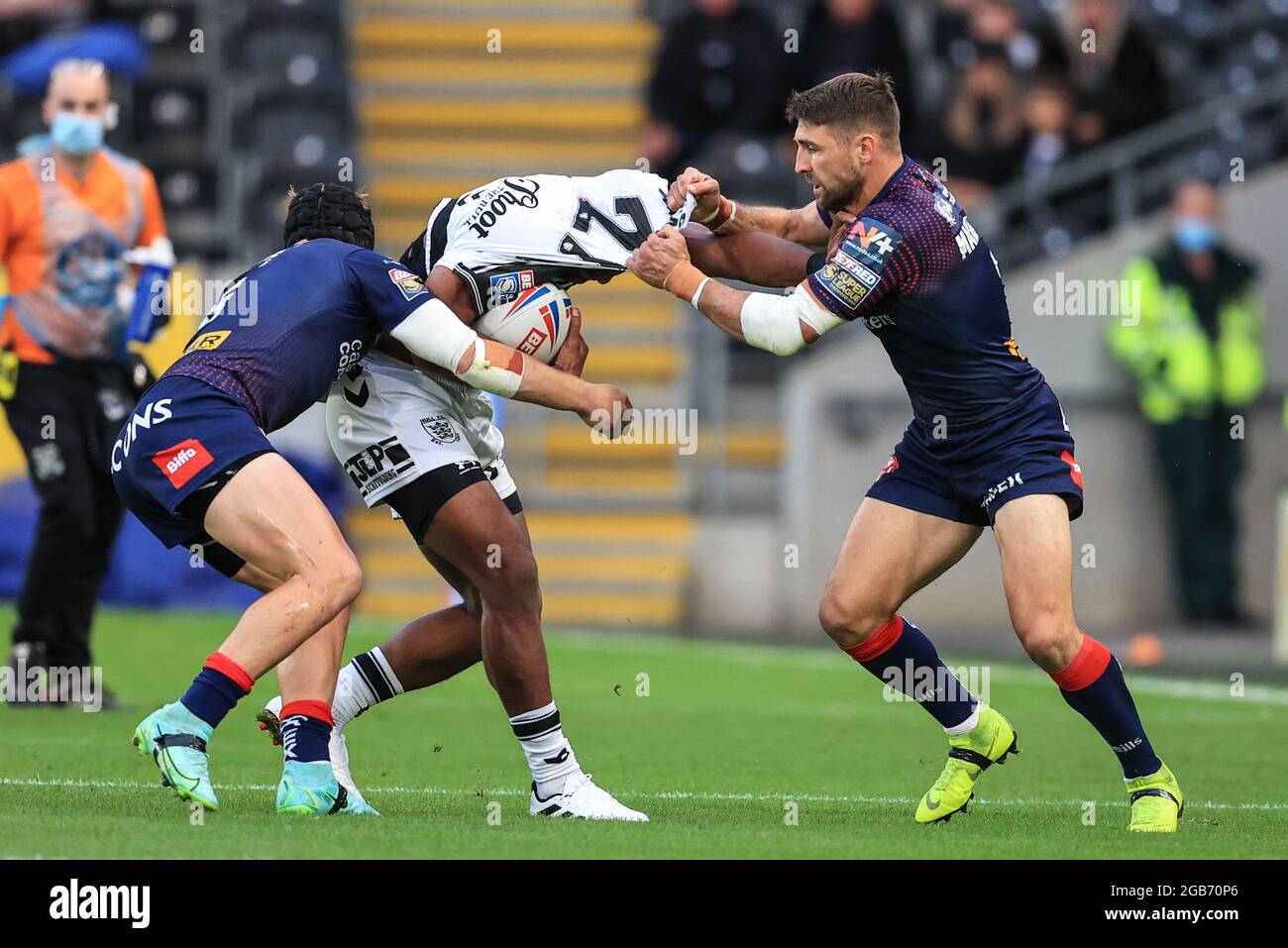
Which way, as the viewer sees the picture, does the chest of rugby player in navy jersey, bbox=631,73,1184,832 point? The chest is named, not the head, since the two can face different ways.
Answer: to the viewer's left

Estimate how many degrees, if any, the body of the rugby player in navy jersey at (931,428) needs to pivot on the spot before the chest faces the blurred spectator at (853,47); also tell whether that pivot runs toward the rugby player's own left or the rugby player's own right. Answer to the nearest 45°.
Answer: approximately 90° to the rugby player's own right

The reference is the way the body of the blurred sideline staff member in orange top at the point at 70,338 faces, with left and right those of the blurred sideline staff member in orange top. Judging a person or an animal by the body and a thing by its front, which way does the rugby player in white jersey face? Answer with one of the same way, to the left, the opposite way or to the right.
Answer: to the left

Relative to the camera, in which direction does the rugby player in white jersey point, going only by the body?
to the viewer's right

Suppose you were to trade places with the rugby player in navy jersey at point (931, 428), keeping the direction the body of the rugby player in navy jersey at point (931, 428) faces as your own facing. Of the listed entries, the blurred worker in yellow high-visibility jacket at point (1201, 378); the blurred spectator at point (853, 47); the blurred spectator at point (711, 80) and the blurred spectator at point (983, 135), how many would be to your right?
4

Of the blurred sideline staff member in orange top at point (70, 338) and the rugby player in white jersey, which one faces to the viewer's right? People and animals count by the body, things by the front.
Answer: the rugby player in white jersey

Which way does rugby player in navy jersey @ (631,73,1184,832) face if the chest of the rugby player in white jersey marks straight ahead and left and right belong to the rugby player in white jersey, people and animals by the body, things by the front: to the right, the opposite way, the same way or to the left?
the opposite way

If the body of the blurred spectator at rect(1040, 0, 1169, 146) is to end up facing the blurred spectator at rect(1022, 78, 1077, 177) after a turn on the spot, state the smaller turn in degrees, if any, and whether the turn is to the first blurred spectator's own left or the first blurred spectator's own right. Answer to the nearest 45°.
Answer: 0° — they already face them

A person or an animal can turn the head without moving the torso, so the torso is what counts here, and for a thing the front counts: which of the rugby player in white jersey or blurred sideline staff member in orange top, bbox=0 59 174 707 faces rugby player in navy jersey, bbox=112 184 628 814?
the blurred sideline staff member in orange top

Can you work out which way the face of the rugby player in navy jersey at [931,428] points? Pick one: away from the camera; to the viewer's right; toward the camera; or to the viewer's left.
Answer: to the viewer's left

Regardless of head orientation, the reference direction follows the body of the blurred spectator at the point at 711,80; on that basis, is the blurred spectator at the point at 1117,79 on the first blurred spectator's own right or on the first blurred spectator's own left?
on the first blurred spectator's own left

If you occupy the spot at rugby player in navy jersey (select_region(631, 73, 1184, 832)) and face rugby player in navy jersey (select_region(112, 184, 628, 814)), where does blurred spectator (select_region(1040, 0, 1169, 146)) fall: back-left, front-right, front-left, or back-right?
back-right
